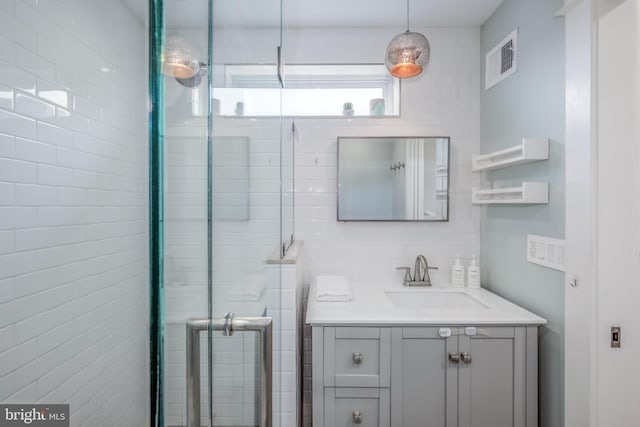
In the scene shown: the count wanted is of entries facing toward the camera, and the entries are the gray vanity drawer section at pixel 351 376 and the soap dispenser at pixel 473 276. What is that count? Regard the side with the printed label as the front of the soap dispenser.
2

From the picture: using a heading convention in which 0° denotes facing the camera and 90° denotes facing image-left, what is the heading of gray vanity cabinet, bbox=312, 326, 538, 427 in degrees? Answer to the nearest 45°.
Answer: approximately 0°

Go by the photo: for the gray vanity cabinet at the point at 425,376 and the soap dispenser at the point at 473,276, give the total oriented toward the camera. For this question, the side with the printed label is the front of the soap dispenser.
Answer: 2

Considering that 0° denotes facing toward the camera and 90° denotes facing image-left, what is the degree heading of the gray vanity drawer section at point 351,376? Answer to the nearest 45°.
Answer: approximately 0°

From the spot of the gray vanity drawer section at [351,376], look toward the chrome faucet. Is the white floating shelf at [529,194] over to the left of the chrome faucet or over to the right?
right

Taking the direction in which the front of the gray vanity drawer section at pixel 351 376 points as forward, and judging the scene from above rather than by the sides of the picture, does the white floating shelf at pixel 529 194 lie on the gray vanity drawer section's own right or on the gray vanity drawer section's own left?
on the gray vanity drawer section's own left
